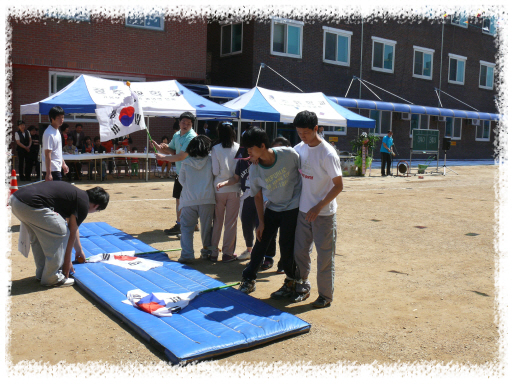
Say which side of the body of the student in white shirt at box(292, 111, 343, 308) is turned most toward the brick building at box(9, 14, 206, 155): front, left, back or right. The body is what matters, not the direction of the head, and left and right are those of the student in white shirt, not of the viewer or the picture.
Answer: right

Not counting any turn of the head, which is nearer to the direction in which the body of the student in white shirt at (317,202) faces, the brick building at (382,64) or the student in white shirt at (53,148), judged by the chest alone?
the student in white shirt

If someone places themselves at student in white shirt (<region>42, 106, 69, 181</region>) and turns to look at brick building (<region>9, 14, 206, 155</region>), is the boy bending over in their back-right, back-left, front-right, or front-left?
back-right

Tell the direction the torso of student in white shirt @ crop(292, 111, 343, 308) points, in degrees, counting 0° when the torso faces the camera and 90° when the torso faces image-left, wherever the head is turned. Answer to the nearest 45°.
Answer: approximately 45°

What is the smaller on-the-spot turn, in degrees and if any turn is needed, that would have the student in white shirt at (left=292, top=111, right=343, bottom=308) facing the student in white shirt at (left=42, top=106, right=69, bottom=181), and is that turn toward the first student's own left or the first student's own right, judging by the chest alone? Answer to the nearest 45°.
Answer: approximately 90° to the first student's own right

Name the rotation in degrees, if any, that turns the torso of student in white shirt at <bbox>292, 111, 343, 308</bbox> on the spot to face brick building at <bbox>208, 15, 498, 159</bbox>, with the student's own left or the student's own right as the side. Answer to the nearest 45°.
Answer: approximately 135° to the student's own right
